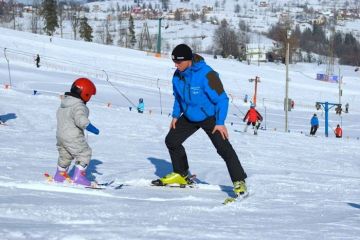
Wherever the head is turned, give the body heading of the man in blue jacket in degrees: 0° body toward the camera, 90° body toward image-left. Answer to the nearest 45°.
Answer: approximately 45°

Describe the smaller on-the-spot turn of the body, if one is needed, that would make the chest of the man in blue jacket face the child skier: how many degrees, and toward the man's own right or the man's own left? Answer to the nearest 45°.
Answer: approximately 45° to the man's own right
